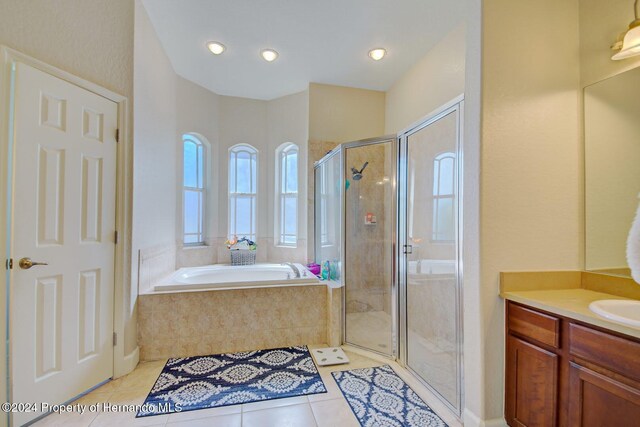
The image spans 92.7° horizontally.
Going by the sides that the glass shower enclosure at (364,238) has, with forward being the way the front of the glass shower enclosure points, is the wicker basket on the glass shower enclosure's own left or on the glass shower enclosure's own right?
on the glass shower enclosure's own right

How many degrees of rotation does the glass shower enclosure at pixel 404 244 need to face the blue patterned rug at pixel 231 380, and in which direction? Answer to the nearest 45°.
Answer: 0° — it already faces it

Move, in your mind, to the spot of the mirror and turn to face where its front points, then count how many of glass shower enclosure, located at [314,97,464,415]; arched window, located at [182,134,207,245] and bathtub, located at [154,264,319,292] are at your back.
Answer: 0

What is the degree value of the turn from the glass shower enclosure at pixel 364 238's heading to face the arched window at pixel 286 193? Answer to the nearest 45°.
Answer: approximately 90° to its right

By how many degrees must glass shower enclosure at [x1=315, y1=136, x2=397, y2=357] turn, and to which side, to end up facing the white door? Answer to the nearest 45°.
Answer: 0° — it already faces it

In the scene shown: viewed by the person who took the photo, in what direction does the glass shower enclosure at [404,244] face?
facing the viewer and to the left of the viewer

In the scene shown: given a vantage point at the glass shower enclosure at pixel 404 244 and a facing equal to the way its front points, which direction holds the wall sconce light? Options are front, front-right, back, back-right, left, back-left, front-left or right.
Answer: left

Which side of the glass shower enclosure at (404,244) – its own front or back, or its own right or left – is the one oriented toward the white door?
front

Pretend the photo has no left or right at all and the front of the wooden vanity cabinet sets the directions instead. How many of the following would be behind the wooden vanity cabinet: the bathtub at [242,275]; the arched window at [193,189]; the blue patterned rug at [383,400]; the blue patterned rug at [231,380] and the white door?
0

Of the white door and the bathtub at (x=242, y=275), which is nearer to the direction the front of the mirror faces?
the white door

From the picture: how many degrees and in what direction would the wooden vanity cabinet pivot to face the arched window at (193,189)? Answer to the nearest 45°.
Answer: approximately 45° to its right

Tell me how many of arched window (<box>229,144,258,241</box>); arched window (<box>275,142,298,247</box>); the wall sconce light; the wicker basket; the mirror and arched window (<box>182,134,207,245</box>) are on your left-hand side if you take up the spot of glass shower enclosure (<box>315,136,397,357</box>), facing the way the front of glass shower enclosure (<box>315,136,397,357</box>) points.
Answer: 2

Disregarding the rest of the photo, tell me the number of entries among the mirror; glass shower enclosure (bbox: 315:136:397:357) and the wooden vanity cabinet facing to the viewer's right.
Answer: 0

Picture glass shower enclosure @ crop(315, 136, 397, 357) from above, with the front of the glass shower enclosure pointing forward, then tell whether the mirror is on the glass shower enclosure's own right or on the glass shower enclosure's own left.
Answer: on the glass shower enclosure's own left

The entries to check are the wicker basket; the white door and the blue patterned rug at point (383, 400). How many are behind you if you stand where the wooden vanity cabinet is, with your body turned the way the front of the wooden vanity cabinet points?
0

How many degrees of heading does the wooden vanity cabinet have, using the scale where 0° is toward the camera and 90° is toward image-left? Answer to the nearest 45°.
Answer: approximately 45°

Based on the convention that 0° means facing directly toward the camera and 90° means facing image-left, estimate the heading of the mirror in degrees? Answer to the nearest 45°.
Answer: approximately 45°
